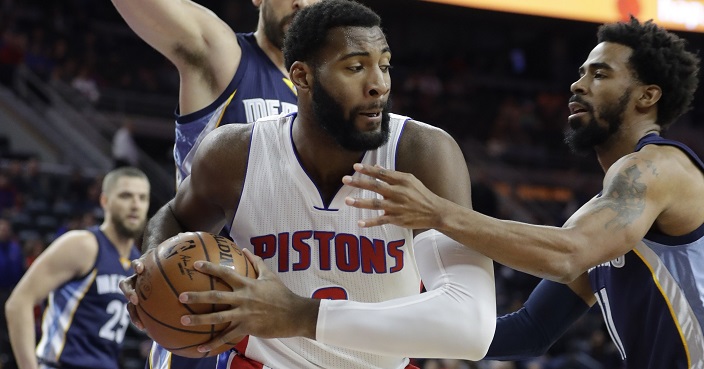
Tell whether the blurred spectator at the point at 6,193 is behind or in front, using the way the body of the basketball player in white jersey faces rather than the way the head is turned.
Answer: behind

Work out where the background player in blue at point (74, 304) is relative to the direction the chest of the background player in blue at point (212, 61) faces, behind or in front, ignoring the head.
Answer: behind

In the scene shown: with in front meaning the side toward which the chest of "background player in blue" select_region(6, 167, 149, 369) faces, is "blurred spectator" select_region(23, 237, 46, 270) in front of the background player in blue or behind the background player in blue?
behind

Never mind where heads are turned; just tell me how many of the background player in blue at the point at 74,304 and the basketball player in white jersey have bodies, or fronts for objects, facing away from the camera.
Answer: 0

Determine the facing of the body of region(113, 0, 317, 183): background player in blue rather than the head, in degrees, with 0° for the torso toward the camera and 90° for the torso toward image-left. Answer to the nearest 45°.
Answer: approximately 315°

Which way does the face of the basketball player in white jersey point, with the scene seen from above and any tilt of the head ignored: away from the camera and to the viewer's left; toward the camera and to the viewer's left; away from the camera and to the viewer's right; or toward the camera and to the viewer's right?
toward the camera and to the viewer's right

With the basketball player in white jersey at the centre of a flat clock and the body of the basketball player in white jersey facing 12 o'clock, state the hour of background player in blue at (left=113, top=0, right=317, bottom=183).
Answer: The background player in blue is roughly at 5 o'clock from the basketball player in white jersey.

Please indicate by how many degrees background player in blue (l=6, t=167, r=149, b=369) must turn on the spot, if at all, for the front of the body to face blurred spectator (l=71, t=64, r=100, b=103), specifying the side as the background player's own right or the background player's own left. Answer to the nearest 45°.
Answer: approximately 135° to the background player's own left

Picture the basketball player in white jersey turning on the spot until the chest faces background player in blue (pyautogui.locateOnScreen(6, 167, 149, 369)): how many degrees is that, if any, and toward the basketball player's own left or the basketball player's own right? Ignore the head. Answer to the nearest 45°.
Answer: approximately 135° to the basketball player's own right
